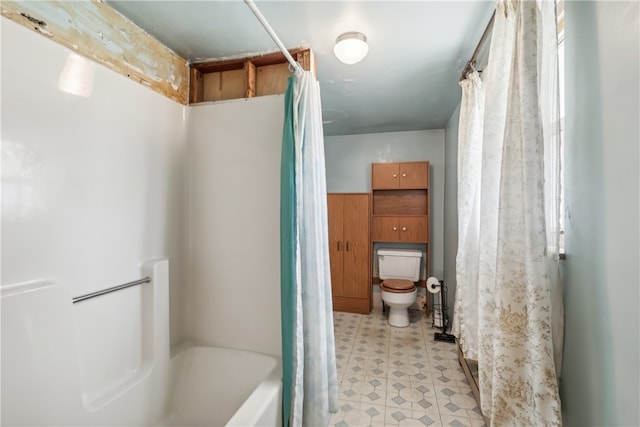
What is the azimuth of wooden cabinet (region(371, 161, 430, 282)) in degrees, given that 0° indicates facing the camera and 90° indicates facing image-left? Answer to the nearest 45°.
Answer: approximately 0°

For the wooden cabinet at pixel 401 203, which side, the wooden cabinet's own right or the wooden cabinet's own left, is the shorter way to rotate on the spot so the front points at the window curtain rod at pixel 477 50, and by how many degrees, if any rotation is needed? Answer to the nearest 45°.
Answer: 0° — it already faces it

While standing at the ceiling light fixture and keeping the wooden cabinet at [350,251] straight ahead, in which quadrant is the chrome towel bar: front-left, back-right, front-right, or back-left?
back-left

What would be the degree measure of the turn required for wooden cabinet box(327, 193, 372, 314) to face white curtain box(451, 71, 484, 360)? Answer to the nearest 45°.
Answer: approximately 45° to its left

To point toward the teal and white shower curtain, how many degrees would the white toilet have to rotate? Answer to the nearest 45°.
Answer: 0° — it already faces it

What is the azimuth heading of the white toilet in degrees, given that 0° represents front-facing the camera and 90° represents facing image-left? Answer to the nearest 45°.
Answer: approximately 0°

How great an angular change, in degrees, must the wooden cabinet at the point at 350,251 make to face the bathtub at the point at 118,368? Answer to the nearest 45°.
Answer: approximately 45° to its right

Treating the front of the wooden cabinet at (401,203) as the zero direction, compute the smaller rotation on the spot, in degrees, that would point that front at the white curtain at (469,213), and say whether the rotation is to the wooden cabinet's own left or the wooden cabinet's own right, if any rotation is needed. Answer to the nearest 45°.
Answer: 0° — it already faces it
